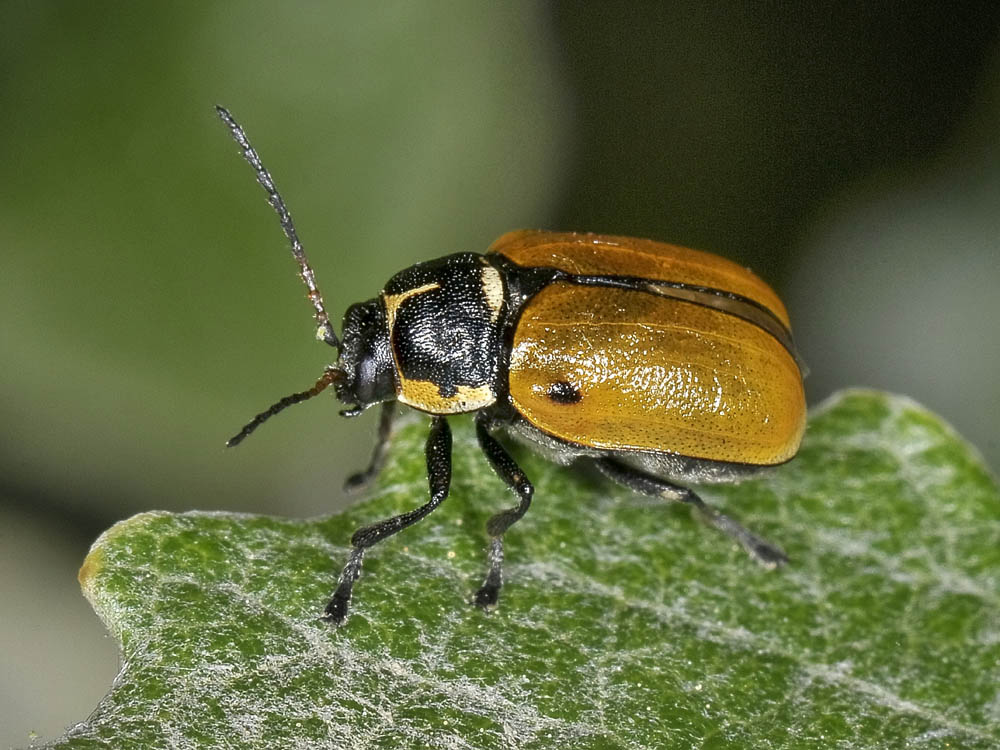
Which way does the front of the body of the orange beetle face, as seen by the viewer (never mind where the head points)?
to the viewer's left
